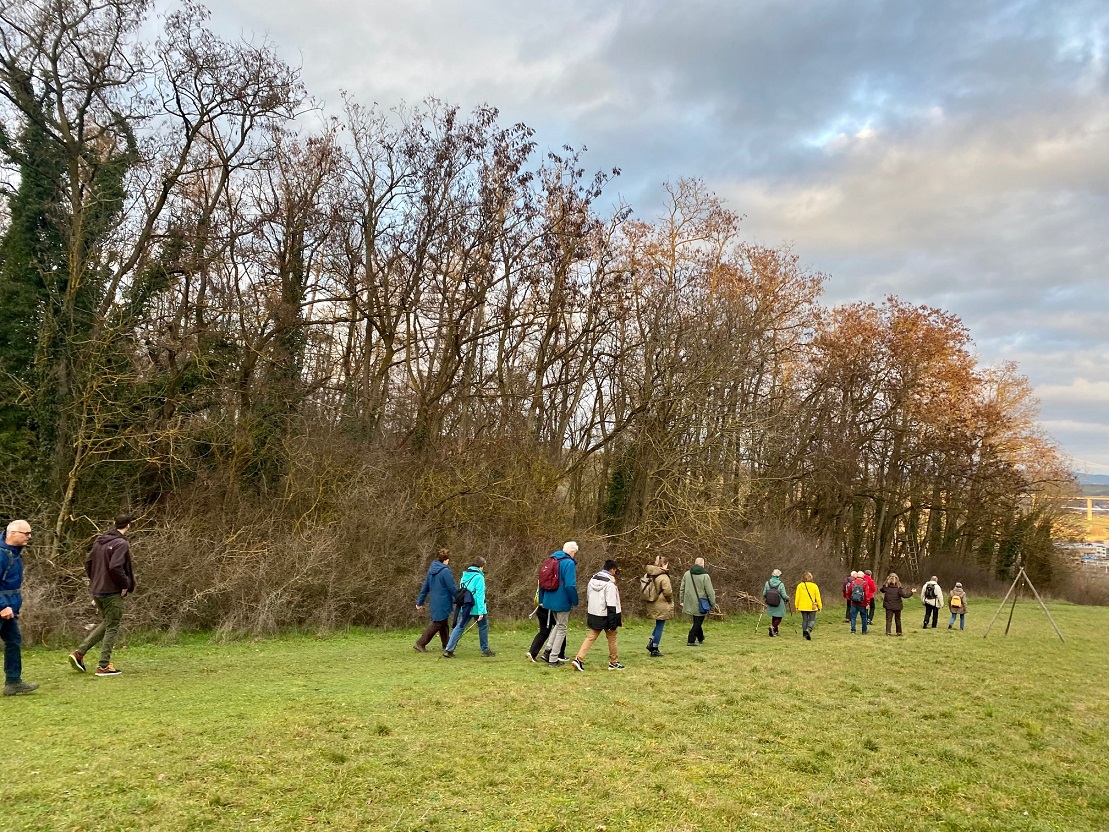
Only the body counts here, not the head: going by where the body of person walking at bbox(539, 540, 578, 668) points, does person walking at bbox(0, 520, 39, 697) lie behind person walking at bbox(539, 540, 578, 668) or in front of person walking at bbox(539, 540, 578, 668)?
behind

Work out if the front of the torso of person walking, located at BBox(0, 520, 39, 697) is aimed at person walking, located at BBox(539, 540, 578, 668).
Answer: yes

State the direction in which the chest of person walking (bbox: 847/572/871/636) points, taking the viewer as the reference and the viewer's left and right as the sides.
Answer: facing away from the viewer

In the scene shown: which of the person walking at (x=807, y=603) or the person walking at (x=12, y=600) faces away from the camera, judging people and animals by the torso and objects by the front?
the person walking at (x=807, y=603)

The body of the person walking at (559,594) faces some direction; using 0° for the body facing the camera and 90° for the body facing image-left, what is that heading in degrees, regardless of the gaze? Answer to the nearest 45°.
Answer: approximately 225°

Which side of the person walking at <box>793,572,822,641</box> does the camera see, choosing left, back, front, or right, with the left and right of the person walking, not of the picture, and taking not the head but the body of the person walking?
back

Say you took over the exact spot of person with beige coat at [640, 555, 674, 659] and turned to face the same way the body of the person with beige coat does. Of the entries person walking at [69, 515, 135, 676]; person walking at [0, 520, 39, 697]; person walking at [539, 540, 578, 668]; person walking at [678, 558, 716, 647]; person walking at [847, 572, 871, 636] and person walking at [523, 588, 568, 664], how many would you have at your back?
4

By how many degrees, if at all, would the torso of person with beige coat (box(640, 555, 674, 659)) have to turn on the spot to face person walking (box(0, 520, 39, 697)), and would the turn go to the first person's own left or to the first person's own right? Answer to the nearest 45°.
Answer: approximately 180°

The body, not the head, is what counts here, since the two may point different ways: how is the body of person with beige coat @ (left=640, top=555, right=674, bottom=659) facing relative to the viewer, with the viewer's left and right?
facing away from the viewer and to the right of the viewer

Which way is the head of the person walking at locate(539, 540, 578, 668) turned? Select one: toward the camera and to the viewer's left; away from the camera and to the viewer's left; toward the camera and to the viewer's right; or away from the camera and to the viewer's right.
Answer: away from the camera and to the viewer's right

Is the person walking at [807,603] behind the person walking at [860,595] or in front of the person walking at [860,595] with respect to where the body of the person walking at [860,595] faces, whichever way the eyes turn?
behind

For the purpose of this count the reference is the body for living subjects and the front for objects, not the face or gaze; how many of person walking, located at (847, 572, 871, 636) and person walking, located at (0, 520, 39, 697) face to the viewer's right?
1

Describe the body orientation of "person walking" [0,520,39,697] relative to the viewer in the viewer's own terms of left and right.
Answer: facing to the right of the viewer

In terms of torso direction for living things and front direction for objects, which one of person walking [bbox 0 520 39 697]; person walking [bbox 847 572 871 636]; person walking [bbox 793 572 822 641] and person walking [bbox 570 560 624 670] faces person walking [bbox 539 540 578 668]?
person walking [bbox 0 520 39 697]
